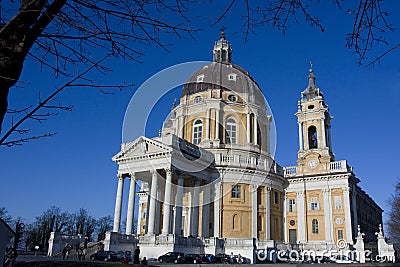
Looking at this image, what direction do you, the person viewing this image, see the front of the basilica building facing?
facing the viewer and to the left of the viewer
